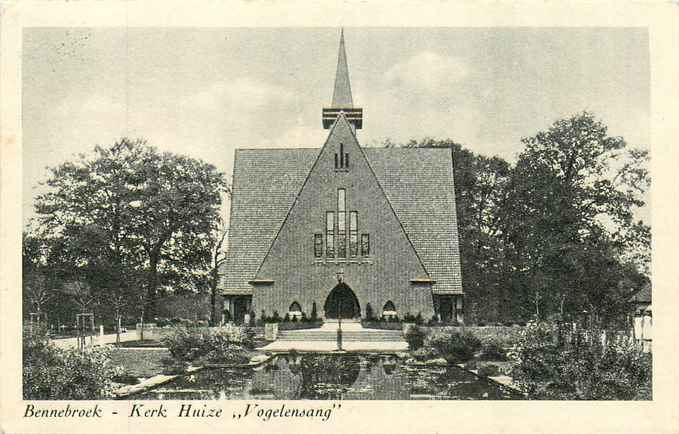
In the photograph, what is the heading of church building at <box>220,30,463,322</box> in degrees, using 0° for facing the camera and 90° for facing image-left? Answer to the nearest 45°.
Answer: approximately 0°

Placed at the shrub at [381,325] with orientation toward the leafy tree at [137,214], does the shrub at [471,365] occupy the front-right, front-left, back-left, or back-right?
back-left

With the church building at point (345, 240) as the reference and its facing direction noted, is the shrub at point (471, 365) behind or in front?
in front

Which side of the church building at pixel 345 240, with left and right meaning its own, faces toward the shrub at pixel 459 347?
front

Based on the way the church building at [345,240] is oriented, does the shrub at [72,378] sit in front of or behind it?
in front

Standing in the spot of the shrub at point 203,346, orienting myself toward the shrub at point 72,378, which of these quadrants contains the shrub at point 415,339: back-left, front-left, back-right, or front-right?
back-left

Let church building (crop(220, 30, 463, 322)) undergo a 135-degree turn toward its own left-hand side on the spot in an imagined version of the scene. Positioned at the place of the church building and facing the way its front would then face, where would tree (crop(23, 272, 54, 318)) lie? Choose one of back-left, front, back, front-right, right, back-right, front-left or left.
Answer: back

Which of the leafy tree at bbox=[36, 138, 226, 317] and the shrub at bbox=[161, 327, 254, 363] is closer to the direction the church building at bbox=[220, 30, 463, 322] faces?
the shrub

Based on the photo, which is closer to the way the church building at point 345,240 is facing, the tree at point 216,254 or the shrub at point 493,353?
the shrub

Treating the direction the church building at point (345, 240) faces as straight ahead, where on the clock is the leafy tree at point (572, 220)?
The leafy tree is roughly at 9 o'clock from the church building.

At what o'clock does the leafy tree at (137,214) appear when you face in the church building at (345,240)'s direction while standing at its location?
The leafy tree is roughly at 3 o'clock from the church building.
